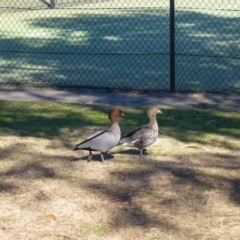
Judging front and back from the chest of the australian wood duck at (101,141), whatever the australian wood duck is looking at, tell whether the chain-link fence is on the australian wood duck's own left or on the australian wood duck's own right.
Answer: on the australian wood duck's own left

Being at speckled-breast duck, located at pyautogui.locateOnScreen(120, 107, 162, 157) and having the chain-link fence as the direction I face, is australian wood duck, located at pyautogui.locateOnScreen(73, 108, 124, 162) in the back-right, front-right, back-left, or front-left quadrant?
back-left

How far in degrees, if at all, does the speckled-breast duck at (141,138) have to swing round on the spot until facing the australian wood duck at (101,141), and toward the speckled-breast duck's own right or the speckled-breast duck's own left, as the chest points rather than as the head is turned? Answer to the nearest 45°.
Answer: approximately 135° to the speckled-breast duck's own right

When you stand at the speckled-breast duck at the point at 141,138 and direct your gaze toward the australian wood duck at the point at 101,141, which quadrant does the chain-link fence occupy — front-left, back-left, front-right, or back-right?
back-right

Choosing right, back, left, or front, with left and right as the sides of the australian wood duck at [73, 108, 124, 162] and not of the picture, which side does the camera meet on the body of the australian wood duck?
right

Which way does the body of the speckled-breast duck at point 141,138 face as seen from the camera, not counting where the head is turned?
to the viewer's right

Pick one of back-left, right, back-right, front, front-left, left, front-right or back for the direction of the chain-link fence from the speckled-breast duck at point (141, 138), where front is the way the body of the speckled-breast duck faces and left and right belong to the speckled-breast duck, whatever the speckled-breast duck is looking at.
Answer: left

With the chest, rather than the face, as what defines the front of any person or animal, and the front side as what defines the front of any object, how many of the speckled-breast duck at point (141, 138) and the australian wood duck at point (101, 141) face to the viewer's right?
2

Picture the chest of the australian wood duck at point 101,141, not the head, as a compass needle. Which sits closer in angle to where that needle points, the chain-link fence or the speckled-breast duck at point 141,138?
the speckled-breast duck
